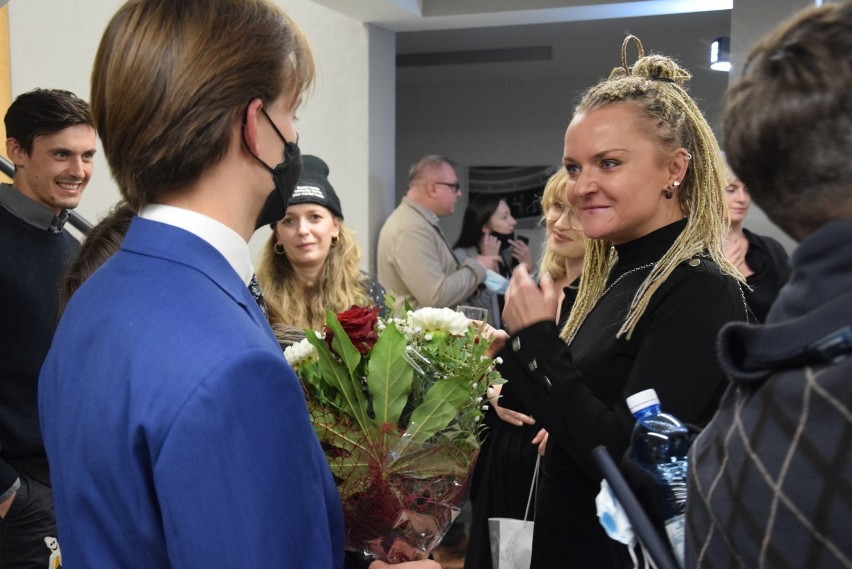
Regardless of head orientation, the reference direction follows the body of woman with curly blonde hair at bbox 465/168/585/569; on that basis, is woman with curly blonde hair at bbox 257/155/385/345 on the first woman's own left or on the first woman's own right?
on the first woman's own right

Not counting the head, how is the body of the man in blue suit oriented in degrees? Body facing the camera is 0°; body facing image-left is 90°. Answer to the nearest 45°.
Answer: approximately 225°

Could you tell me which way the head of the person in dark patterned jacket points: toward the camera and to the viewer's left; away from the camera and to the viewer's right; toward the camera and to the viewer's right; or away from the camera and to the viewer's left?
away from the camera and to the viewer's left

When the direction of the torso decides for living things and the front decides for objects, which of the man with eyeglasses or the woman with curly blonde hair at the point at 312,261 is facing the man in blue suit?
the woman with curly blonde hair

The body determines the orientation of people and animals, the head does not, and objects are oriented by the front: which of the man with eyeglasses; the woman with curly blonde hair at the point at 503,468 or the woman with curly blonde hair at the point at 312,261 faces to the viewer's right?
the man with eyeglasses

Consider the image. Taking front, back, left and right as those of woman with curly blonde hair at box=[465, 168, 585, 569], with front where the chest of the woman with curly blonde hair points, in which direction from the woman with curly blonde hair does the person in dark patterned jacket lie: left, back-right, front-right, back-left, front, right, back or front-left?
front-left

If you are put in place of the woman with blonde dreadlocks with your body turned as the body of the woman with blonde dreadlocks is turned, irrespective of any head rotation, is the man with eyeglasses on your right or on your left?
on your right

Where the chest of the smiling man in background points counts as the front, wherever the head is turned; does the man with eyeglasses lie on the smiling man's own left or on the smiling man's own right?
on the smiling man's own left

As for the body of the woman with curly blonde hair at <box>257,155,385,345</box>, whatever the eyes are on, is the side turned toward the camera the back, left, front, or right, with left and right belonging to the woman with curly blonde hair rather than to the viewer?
front

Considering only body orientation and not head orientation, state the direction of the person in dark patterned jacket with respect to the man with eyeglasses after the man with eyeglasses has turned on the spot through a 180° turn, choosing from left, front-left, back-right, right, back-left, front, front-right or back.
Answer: left

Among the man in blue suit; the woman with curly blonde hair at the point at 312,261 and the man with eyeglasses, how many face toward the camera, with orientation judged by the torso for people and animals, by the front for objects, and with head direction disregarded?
1

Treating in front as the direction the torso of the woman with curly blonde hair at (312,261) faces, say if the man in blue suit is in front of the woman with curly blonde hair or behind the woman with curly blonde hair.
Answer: in front

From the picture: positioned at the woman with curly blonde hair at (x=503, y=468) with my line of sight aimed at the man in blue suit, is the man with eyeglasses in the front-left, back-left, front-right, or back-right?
back-right

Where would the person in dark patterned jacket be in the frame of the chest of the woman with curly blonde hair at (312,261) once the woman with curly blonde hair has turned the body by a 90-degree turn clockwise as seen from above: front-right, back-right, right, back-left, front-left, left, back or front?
left

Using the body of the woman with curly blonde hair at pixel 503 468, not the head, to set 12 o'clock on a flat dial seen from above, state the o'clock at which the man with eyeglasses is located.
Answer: The man with eyeglasses is roughly at 4 o'clock from the woman with curly blonde hair.

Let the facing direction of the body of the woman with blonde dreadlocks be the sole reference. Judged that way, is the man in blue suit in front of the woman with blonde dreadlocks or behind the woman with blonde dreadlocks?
in front
